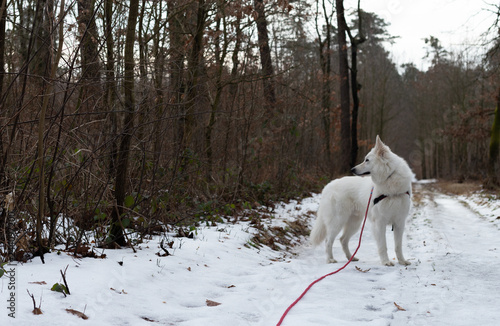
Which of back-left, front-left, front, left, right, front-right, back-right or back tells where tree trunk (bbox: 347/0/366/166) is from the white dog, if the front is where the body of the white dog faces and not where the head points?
back-left

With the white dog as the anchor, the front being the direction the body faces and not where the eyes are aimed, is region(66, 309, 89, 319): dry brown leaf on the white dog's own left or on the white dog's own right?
on the white dog's own right

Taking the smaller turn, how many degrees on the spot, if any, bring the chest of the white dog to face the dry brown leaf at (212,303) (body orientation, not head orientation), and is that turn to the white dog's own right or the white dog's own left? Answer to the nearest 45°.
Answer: approximately 90° to the white dog's own right

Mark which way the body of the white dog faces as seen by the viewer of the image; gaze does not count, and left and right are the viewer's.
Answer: facing the viewer and to the right of the viewer

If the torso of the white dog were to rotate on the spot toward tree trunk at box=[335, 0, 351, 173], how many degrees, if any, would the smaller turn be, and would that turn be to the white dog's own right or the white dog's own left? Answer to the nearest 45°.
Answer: approximately 135° to the white dog's own left

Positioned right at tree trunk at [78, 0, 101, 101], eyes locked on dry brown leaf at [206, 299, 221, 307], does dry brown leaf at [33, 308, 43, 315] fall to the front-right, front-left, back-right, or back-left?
front-right

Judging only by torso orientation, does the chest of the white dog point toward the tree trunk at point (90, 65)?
no

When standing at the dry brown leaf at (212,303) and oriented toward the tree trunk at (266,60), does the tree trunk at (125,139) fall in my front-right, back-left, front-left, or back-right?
front-left

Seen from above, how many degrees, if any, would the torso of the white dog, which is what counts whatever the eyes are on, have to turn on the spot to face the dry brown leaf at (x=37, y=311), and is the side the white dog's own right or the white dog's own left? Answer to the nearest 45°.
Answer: approximately 90° to the white dog's own right

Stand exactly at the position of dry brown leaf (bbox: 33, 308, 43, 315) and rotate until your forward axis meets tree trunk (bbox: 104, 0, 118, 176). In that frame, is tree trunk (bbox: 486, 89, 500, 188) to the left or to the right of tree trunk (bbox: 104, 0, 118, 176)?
right

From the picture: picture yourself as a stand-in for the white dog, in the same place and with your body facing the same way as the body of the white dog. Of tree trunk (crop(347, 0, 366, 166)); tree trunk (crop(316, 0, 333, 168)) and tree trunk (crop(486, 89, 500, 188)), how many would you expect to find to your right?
0
